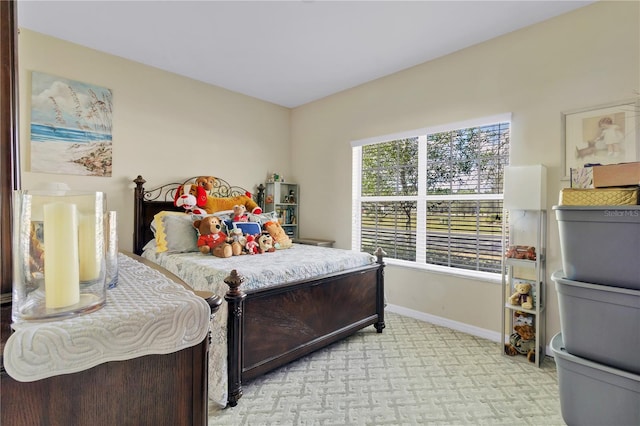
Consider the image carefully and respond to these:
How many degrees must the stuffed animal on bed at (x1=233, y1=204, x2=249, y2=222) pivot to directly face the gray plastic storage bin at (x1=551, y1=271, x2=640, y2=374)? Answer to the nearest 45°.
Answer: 0° — it already faces it

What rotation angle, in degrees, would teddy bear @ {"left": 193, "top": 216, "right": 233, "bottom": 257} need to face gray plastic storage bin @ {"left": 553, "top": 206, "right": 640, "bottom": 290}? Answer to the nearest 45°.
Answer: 0° — it already faces it

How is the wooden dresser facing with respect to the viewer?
to the viewer's right

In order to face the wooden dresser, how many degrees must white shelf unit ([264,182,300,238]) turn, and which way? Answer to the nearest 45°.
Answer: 0° — it already faces it

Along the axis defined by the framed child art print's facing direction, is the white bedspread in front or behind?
in front

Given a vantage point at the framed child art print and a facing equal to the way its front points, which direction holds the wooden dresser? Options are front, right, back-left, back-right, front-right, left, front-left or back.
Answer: front-left

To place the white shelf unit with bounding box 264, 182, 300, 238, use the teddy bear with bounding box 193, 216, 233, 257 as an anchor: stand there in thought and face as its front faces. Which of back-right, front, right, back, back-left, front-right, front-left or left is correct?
left

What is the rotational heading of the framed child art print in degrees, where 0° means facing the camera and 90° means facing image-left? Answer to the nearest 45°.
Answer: approximately 45°

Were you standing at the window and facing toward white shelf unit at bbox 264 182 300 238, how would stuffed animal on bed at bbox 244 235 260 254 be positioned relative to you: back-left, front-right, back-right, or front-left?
front-left

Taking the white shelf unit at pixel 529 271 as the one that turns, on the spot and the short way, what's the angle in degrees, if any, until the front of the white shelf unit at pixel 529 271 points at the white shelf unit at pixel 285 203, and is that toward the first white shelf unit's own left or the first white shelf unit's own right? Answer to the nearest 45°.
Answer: approximately 45° to the first white shelf unit's own right

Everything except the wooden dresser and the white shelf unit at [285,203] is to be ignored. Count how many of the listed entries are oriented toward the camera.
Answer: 1

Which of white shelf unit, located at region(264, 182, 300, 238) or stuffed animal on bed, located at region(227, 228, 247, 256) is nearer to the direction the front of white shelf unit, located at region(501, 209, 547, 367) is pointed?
the stuffed animal on bed

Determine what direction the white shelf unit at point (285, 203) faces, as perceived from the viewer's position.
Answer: facing the viewer

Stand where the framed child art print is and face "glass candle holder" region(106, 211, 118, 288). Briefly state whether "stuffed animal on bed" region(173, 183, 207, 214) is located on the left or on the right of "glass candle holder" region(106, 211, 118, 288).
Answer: right

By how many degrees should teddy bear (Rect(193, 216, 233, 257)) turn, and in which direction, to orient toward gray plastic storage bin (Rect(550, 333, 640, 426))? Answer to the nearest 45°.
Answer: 0° — it already faces it

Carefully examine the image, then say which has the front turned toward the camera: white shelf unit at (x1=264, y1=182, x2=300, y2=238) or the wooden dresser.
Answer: the white shelf unit

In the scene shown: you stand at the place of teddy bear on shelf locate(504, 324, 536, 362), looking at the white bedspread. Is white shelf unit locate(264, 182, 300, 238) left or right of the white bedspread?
right

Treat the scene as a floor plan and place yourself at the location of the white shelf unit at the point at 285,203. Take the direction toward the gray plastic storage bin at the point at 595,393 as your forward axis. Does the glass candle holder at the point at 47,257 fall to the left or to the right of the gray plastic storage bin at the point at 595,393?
right

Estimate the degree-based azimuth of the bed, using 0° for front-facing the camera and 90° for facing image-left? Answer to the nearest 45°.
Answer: approximately 315°
